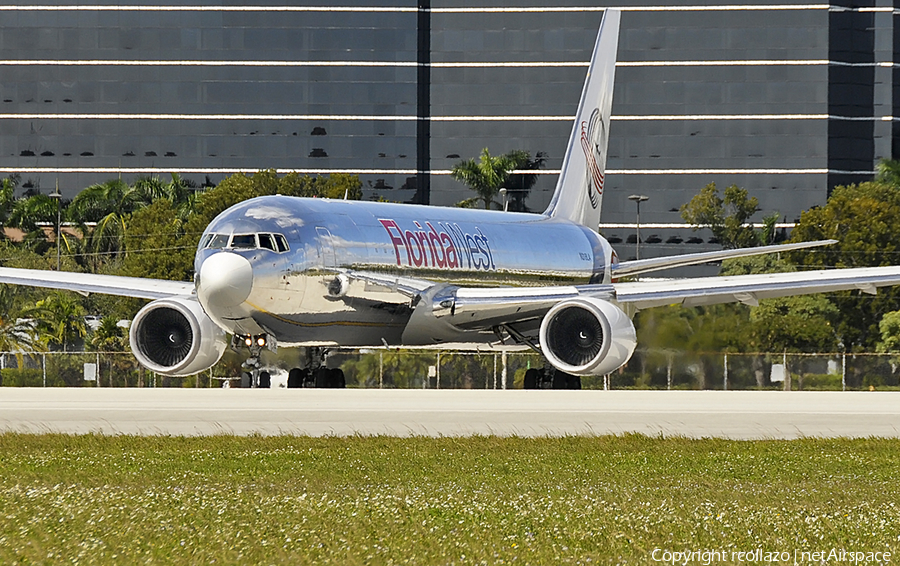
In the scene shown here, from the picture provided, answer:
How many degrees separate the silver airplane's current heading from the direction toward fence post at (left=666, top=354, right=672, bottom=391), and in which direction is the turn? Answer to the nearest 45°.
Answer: approximately 180°

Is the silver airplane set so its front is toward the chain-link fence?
no

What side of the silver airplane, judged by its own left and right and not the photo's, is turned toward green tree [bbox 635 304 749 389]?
back
